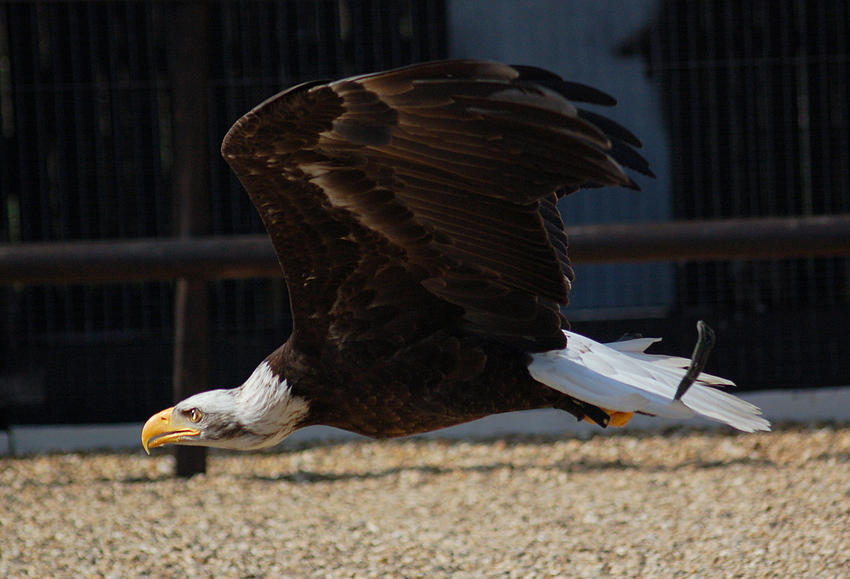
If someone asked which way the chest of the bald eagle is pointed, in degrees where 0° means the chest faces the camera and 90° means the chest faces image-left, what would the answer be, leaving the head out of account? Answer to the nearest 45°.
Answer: approximately 90°
